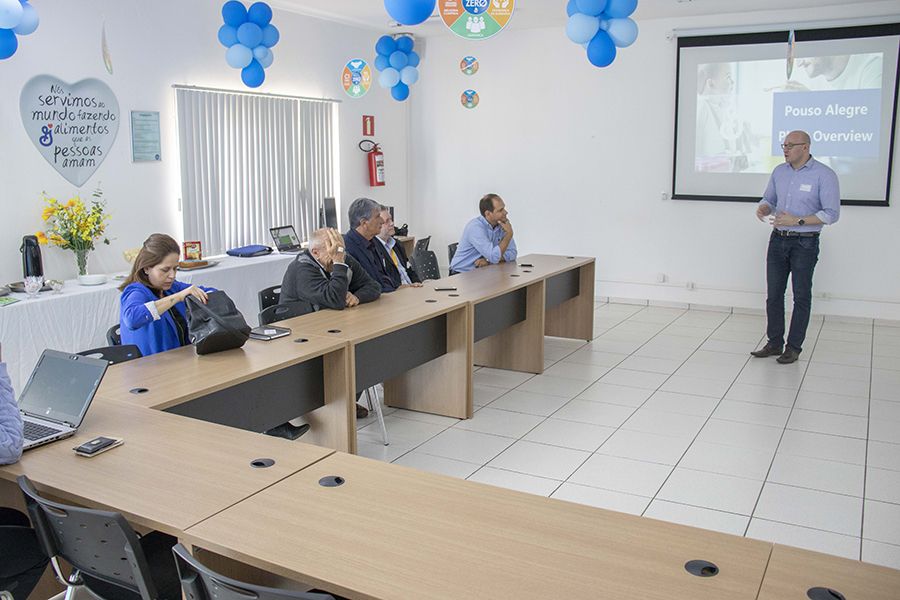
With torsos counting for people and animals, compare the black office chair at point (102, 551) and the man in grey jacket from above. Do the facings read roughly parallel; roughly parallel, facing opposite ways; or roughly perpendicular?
roughly perpendicular

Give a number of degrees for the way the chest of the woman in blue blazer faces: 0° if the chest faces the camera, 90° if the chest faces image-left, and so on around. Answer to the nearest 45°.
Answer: approximately 315°

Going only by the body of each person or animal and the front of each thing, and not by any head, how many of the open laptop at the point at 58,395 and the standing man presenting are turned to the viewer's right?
0

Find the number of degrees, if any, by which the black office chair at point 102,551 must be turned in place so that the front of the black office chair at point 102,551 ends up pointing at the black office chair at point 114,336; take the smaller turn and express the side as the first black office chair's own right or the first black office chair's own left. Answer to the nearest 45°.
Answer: approximately 45° to the first black office chair's own left

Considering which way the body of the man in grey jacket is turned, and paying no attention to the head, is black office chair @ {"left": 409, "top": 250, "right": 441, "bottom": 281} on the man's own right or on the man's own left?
on the man's own left

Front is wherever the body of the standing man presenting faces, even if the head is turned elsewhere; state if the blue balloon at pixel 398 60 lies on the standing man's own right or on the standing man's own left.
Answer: on the standing man's own right

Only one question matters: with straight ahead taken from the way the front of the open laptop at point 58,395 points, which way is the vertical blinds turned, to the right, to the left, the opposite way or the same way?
to the left

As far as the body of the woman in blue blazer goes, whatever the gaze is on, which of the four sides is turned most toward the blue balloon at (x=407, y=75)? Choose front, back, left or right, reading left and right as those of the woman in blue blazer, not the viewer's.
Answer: left

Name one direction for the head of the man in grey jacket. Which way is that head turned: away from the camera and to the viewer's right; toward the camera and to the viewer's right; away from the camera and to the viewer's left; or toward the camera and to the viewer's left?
toward the camera and to the viewer's right

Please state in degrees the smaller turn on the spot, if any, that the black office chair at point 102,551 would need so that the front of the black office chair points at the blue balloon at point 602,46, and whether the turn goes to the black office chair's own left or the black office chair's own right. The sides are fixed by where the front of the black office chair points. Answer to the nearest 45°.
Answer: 0° — it already faces it

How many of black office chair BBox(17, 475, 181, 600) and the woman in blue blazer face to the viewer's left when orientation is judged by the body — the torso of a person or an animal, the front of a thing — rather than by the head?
0

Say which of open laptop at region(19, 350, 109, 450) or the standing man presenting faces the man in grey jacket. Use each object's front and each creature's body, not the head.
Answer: the standing man presenting

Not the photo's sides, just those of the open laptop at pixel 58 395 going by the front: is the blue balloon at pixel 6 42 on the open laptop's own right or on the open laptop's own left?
on the open laptop's own right

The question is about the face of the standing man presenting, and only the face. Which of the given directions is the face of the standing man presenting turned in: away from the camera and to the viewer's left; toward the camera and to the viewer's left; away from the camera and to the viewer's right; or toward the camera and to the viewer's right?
toward the camera and to the viewer's left

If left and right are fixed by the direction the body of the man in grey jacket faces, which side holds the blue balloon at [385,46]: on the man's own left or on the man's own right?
on the man's own left
